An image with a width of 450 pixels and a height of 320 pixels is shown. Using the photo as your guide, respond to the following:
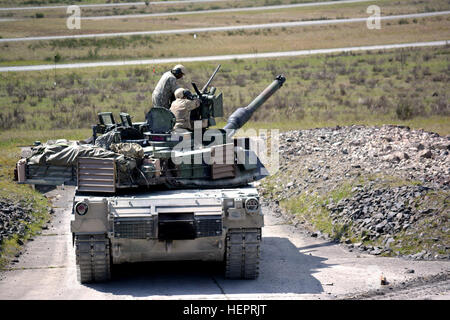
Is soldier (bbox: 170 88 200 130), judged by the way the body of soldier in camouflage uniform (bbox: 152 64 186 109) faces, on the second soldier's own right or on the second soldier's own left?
on the second soldier's own right

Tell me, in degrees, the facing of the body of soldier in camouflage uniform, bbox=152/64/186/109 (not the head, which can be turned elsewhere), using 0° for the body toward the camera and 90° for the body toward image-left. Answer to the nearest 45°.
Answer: approximately 270°

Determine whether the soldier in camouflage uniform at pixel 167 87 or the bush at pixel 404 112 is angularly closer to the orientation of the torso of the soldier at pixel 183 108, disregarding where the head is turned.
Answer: the bush

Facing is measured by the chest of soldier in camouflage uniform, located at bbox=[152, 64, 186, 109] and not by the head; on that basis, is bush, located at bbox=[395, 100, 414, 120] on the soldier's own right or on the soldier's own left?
on the soldier's own left

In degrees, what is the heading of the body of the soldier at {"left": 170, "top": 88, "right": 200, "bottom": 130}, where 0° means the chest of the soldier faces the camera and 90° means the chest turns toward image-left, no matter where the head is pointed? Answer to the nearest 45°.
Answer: approximately 225°

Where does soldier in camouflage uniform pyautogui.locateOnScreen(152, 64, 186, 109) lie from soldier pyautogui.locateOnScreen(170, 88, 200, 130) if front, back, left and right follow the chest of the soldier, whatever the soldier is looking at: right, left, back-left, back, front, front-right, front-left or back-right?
left
